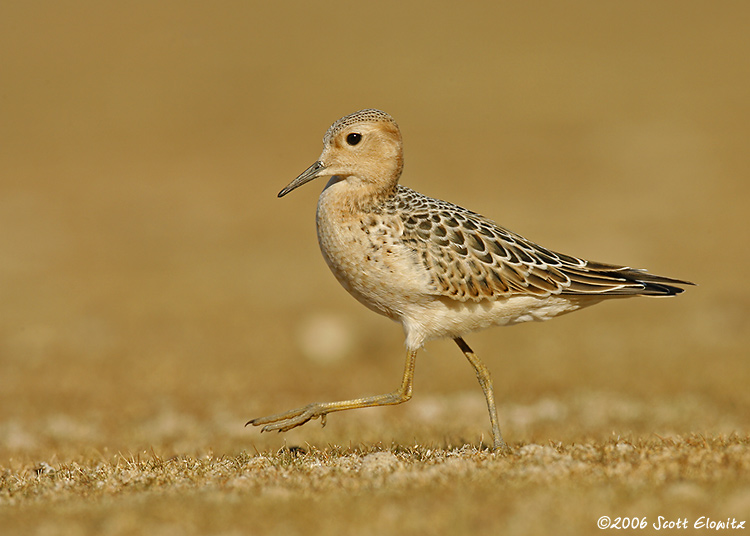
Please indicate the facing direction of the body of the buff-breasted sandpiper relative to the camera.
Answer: to the viewer's left
